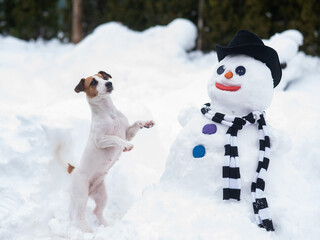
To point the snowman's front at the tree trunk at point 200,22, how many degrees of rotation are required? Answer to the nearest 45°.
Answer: approximately 135° to its right

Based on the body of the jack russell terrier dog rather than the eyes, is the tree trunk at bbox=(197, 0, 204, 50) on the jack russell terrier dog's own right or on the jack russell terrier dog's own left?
on the jack russell terrier dog's own left

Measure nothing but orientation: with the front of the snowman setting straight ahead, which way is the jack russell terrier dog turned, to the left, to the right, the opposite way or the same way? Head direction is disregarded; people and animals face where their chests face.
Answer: to the left

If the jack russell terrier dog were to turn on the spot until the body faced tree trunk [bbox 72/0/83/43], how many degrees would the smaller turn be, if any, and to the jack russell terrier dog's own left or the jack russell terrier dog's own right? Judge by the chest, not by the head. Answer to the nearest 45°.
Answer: approximately 135° to the jack russell terrier dog's own left

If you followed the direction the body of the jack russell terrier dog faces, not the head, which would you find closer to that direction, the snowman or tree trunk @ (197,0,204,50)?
the snowman

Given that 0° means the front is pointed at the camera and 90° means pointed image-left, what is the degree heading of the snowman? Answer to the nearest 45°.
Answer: approximately 45°

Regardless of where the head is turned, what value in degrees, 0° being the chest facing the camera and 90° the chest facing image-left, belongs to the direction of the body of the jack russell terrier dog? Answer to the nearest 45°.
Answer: approximately 315°

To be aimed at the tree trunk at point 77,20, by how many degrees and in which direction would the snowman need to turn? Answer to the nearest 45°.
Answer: approximately 90° to its right

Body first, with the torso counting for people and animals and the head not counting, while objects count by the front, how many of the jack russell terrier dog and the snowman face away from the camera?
0

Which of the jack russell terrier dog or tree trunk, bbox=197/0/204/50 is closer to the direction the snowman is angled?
the jack russell terrier dog
